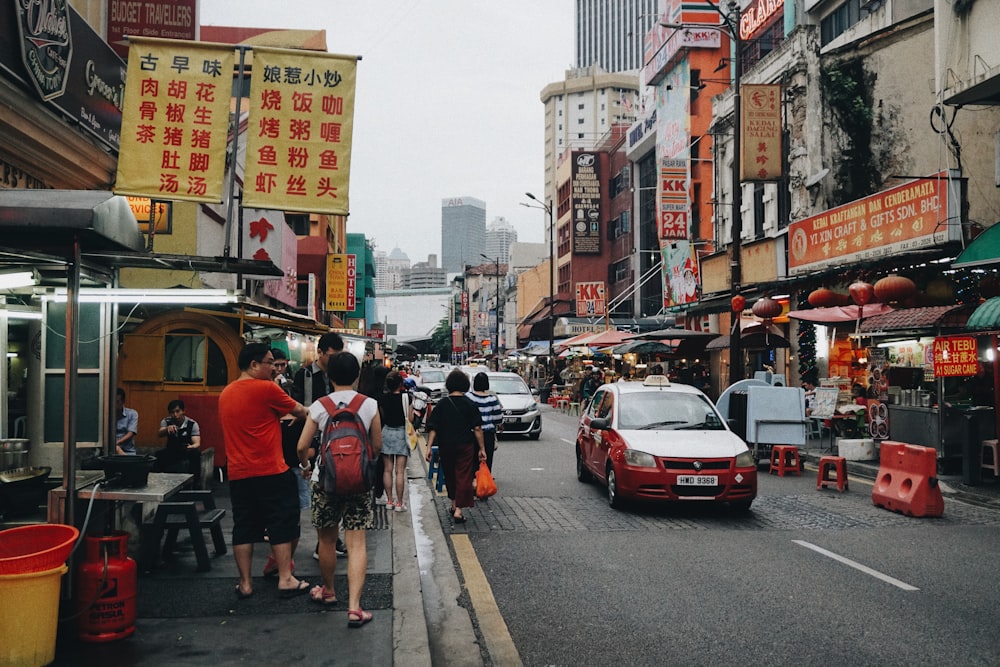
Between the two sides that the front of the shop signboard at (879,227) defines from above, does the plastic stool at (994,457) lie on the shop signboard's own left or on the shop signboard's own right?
on the shop signboard's own left

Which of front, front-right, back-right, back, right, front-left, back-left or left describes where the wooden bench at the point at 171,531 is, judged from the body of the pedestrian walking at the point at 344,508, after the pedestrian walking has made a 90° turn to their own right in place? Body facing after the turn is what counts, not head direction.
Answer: back-left

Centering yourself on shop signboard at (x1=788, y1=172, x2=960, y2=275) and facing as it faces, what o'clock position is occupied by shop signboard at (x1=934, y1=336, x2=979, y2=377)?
shop signboard at (x1=934, y1=336, x2=979, y2=377) is roughly at 10 o'clock from shop signboard at (x1=788, y1=172, x2=960, y2=275).

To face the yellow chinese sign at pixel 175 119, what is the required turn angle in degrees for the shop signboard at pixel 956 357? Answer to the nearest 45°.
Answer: approximately 45° to its right

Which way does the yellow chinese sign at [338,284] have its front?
toward the camera

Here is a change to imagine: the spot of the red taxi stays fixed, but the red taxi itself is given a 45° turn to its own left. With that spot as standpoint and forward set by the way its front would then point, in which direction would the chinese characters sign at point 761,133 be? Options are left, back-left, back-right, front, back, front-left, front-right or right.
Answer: left

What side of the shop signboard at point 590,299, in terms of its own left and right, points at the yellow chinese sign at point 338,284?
right

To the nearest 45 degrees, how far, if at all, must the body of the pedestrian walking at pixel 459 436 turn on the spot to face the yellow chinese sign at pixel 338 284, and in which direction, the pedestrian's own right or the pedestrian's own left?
0° — they already face it

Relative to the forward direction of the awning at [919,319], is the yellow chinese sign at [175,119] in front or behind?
in front

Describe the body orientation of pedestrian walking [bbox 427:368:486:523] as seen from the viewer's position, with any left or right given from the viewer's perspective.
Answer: facing away from the viewer

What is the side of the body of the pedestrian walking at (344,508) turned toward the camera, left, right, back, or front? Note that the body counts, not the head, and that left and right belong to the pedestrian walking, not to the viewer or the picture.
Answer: back

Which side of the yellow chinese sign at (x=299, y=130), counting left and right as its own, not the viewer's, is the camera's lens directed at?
front

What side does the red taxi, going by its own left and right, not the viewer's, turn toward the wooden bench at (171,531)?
right

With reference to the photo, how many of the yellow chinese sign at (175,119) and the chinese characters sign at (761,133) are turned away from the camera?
0

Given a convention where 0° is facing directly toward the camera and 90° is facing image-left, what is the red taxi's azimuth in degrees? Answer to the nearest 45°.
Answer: approximately 315°

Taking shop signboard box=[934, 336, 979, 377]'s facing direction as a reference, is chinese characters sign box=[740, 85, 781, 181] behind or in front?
behind

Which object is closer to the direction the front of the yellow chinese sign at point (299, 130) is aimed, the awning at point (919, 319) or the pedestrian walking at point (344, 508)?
the pedestrian walking

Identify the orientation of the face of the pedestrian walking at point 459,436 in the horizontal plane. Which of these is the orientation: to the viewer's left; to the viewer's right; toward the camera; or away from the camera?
away from the camera

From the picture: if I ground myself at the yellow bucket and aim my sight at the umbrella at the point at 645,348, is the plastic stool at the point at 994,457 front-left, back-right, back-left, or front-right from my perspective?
front-right

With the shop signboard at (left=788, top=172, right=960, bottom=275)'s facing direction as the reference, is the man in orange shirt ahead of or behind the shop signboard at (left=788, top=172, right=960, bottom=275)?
ahead
